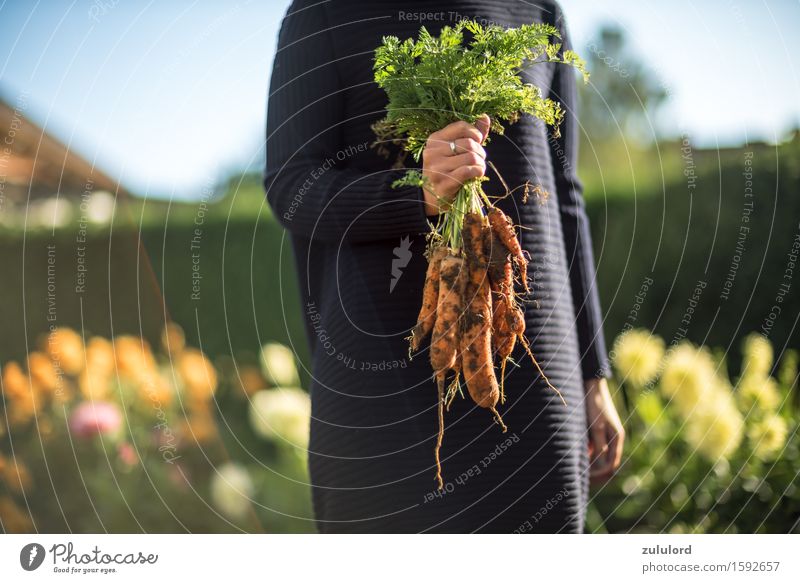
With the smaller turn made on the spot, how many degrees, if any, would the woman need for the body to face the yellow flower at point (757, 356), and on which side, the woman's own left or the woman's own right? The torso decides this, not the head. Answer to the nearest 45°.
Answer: approximately 90° to the woman's own left

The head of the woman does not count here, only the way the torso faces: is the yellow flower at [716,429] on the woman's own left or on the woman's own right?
on the woman's own left

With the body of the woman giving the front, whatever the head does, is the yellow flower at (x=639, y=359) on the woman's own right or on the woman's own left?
on the woman's own left

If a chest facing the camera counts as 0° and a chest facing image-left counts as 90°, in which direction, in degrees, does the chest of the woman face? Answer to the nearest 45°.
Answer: approximately 315°

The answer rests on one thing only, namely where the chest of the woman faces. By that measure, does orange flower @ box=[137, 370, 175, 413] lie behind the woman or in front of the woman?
behind

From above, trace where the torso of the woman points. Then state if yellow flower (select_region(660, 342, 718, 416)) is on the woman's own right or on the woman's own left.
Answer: on the woman's own left

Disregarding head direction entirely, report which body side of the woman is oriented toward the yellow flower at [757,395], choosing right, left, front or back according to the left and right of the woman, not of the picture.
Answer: left

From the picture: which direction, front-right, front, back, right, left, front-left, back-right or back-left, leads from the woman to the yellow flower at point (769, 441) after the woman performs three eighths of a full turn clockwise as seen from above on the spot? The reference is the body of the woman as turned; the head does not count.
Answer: back-right

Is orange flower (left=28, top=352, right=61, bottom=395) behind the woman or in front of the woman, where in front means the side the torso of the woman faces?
behind
